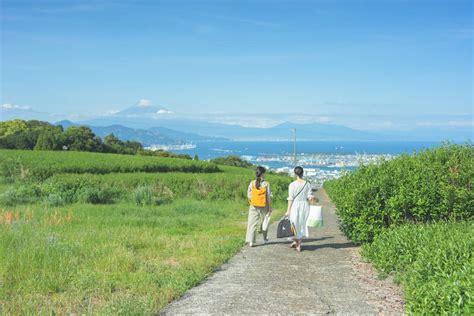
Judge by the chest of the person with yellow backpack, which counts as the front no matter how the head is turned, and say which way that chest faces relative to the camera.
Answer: away from the camera

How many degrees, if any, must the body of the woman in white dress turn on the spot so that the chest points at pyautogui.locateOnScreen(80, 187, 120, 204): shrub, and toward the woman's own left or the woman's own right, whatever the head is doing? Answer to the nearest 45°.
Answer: approximately 45° to the woman's own left

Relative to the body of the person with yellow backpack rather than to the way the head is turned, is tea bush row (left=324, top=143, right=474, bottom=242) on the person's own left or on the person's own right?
on the person's own right

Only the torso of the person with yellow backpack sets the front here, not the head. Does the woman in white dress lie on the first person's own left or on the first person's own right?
on the first person's own right

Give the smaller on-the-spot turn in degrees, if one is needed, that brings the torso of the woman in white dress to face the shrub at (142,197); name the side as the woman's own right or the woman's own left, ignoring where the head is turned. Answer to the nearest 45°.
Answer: approximately 45° to the woman's own left

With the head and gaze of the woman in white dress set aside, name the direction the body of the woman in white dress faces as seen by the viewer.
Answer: away from the camera

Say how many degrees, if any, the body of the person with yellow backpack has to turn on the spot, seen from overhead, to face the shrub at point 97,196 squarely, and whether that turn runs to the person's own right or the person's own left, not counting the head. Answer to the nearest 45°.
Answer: approximately 45° to the person's own left

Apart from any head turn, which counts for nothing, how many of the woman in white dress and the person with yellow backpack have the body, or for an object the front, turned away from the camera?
2

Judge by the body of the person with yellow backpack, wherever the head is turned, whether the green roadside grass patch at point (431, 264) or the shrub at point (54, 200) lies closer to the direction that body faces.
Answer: the shrub
